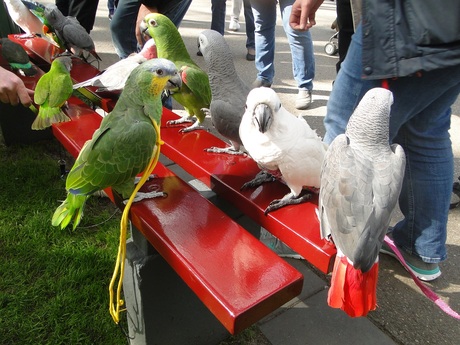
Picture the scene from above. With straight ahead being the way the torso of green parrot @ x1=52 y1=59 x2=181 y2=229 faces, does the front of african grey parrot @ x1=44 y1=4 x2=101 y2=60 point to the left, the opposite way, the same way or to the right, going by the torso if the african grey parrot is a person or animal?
the opposite way

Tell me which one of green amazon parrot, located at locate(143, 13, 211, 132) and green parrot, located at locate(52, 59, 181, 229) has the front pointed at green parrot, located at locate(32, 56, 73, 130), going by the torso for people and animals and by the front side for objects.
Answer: the green amazon parrot

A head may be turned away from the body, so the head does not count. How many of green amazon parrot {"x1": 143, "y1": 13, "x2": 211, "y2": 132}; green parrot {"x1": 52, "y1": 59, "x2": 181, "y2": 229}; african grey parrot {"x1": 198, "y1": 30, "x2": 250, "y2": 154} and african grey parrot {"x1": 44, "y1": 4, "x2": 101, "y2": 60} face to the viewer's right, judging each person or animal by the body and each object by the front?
1

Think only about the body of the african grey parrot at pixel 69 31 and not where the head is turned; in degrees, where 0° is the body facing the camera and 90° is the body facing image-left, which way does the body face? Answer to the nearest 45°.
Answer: approximately 90°

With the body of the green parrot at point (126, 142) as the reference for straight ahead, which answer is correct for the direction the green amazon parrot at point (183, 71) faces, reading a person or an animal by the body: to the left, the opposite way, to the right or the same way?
the opposite way

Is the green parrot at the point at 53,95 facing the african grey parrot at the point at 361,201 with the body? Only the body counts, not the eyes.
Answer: no

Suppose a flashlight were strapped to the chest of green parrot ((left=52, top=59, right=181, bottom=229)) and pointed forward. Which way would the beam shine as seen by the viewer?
to the viewer's right

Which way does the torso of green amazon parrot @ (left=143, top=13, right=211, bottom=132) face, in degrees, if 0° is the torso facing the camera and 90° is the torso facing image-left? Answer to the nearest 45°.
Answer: approximately 90°
